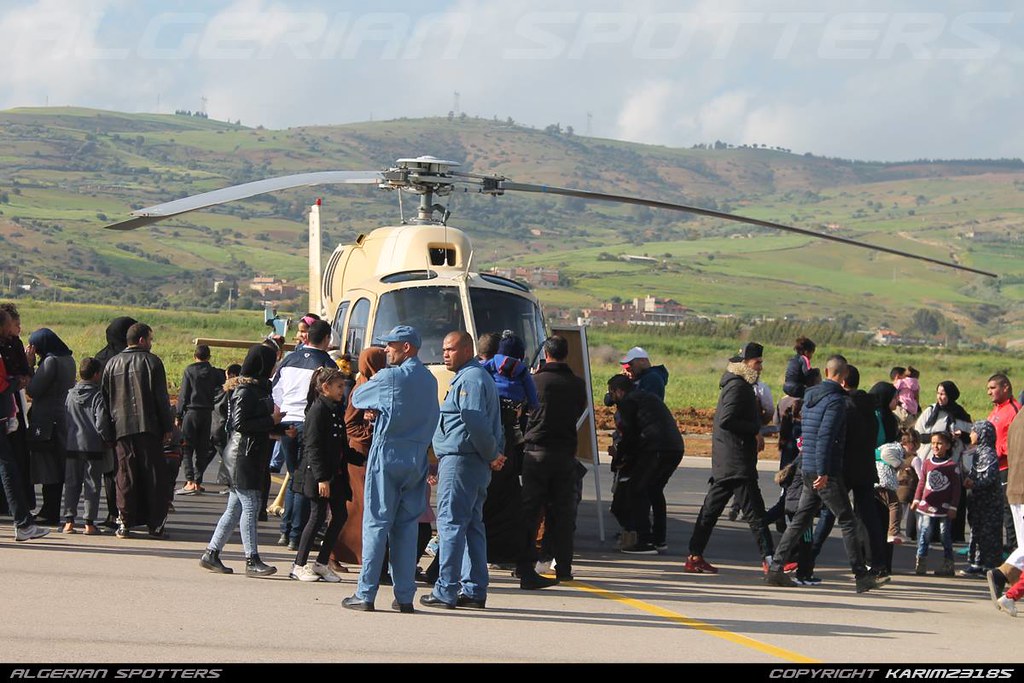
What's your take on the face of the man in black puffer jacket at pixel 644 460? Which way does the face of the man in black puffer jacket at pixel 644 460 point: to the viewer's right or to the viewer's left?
to the viewer's left

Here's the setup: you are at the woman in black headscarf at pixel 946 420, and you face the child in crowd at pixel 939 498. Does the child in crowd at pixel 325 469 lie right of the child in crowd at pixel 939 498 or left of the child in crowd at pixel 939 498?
right

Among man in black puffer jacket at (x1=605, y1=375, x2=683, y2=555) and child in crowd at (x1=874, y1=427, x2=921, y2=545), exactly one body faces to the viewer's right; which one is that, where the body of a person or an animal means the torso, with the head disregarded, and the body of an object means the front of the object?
the child in crowd
